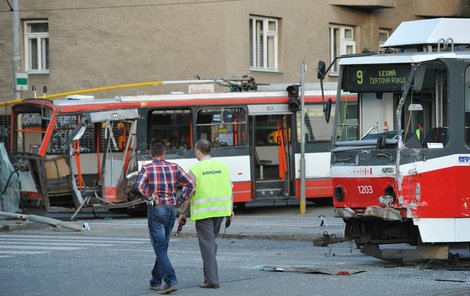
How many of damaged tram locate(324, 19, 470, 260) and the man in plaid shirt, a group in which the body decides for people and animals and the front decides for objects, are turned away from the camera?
1

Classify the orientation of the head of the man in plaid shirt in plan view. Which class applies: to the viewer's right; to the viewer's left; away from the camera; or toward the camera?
away from the camera

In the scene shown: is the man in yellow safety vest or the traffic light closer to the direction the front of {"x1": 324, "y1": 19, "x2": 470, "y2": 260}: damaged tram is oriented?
the man in yellow safety vest

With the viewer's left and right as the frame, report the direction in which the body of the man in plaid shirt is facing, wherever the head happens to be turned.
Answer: facing away from the viewer

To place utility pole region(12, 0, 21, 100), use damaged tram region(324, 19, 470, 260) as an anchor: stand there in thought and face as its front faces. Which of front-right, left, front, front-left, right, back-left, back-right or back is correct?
right

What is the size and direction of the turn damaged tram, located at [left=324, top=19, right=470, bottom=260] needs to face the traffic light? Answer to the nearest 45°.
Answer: approximately 135° to its right

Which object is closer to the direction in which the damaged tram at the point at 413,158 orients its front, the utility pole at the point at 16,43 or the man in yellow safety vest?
the man in yellow safety vest

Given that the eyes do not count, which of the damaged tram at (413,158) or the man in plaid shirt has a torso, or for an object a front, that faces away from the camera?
the man in plaid shirt

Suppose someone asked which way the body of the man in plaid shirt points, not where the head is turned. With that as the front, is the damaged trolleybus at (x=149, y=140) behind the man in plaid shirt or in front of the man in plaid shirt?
in front

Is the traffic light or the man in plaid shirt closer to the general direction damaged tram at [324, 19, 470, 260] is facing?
the man in plaid shirt

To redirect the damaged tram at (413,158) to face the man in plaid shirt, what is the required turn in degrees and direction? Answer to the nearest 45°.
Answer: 0° — it already faces them

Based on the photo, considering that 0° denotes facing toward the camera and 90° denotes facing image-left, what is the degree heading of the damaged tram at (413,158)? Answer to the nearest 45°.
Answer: approximately 45°
